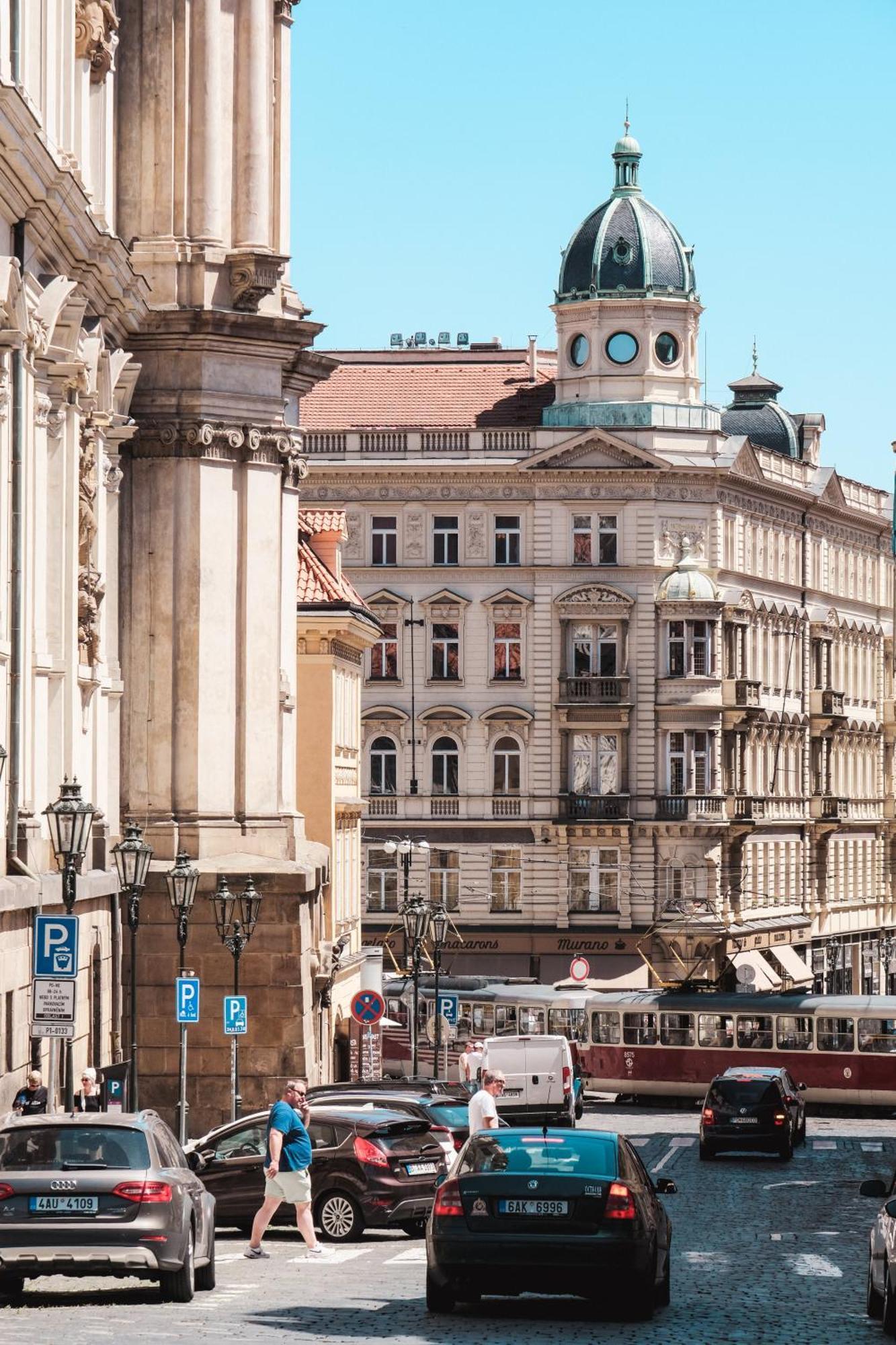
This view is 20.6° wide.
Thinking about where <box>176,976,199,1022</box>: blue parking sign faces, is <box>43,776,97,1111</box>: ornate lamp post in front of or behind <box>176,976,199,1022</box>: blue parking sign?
in front

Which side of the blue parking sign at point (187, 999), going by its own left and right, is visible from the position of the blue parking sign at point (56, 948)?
front

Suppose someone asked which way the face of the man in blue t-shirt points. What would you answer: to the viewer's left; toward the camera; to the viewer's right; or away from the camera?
to the viewer's right

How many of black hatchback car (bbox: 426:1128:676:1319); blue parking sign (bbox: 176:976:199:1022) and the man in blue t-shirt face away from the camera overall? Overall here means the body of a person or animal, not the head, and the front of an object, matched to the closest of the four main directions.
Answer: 1

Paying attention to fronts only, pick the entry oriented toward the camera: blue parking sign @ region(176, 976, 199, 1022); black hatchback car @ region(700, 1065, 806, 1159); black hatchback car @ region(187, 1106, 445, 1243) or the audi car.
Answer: the blue parking sign

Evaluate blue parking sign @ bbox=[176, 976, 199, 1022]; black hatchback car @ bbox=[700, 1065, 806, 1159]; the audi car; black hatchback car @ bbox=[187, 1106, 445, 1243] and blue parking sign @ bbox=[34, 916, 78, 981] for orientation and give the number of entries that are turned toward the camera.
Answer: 2

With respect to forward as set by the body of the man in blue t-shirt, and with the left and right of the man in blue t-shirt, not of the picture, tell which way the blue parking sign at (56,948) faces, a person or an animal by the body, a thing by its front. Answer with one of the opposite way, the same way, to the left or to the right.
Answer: to the right

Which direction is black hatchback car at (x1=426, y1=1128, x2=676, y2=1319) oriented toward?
away from the camera

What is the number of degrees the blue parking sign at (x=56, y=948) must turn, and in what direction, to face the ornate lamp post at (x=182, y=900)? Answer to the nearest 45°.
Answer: approximately 180°

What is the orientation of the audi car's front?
away from the camera

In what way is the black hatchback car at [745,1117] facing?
away from the camera

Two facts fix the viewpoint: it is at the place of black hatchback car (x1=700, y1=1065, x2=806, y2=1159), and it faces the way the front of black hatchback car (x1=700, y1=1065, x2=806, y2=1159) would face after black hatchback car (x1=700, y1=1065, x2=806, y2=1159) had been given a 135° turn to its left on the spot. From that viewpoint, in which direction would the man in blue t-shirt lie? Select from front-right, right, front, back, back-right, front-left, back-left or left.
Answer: front-left

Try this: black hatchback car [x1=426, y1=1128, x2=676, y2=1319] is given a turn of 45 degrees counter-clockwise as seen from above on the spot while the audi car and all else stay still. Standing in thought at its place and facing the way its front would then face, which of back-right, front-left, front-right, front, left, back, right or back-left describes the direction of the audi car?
front-left

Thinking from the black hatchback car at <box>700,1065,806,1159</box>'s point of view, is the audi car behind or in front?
behind
